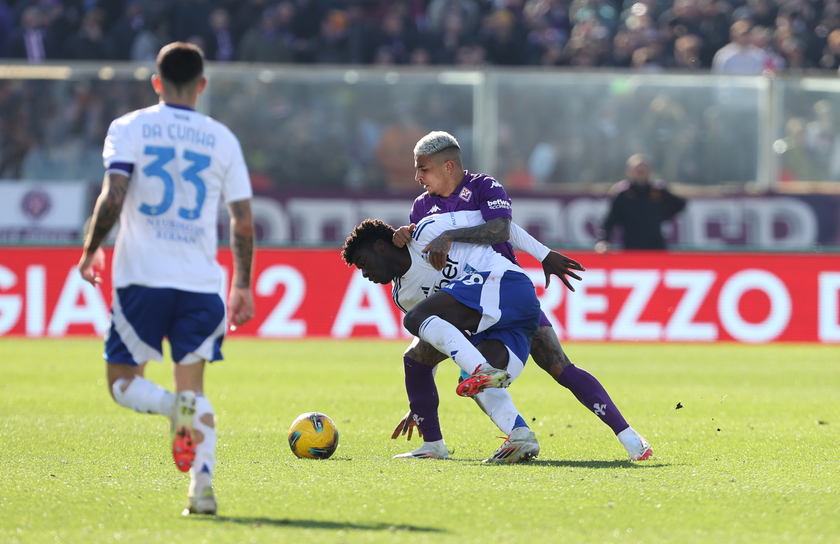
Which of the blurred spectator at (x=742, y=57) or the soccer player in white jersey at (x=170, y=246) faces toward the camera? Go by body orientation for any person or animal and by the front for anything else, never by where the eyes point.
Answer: the blurred spectator

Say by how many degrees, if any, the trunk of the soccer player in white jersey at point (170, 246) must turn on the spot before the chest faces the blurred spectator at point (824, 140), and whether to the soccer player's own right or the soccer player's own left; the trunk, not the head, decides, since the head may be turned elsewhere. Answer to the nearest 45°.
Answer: approximately 45° to the soccer player's own right

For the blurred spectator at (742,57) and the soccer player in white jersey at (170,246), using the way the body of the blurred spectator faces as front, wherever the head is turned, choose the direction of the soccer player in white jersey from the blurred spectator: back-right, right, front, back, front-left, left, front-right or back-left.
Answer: front

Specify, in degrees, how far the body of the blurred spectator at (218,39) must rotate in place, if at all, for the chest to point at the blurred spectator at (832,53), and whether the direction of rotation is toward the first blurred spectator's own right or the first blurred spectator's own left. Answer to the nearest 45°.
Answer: approximately 90° to the first blurred spectator's own left

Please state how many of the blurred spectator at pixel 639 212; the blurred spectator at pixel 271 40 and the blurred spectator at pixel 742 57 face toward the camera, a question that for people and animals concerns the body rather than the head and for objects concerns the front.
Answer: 3

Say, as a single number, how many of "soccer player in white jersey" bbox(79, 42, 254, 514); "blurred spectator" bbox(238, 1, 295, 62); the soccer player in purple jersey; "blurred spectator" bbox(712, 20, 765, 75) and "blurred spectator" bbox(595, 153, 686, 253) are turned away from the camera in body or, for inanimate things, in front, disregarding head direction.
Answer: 1

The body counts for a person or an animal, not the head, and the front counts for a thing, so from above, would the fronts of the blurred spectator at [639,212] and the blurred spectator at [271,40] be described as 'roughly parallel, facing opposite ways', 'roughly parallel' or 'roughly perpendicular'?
roughly parallel

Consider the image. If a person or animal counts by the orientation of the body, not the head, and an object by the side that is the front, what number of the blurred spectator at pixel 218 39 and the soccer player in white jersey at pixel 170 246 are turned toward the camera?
1

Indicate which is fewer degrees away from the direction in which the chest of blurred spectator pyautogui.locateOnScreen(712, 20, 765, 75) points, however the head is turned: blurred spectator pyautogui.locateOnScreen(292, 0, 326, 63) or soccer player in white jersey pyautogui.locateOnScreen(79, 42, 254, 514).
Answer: the soccer player in white jersey

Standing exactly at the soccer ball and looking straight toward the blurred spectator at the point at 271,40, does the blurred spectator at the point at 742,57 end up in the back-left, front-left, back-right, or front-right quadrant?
front-right

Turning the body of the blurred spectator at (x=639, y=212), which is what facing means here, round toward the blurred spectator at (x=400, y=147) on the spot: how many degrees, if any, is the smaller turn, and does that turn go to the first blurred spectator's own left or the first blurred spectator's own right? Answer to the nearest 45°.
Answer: approximately 90° to the first blurred spectator's own right

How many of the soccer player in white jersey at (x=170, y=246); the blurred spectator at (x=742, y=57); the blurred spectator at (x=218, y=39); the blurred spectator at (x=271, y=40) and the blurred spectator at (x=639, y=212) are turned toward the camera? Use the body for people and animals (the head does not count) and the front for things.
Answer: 4

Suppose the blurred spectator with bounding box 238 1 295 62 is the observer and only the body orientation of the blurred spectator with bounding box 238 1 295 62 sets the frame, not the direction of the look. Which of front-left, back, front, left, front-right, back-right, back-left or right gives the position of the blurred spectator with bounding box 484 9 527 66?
left

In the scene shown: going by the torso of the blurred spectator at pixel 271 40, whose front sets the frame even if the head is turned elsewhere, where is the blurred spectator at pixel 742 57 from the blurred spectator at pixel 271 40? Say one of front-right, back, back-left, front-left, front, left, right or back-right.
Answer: left

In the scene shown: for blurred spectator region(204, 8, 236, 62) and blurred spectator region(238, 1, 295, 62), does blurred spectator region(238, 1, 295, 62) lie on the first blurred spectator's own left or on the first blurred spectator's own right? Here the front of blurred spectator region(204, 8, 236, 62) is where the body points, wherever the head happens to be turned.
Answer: on the first blurred spectator's own left

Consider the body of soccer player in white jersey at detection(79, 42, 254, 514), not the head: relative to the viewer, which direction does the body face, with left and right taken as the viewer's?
facing away from the viewer

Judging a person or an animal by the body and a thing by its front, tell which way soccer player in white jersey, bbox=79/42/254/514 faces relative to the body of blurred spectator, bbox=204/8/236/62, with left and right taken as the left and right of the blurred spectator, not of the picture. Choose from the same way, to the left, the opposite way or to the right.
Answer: the opposite way

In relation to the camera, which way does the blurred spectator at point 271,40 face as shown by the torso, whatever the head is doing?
toward the camera

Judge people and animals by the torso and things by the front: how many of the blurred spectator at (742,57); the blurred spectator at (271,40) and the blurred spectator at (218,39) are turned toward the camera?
3

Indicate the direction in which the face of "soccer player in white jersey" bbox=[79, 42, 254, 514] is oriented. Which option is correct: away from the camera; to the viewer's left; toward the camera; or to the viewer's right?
away from the camera

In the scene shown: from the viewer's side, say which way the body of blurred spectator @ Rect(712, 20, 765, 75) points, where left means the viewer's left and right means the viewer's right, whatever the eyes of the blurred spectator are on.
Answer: facing the viewer
